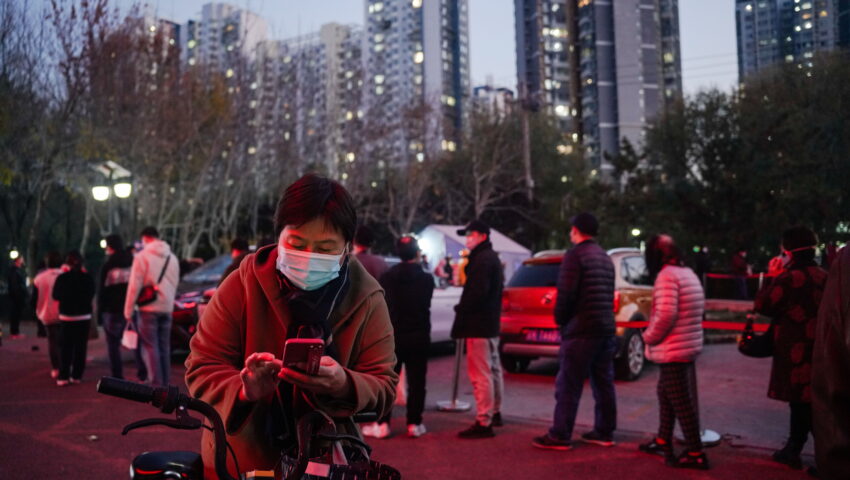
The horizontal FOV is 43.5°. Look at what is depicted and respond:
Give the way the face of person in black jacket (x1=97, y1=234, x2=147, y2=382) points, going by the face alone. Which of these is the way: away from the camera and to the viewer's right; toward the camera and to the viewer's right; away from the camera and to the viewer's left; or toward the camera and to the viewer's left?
away from the camera and to the viewer's left

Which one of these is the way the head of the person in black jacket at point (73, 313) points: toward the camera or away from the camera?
away from the camera

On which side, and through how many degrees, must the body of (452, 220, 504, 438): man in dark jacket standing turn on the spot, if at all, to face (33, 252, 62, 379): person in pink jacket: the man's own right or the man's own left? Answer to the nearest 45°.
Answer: approximately 45° to the man's own right

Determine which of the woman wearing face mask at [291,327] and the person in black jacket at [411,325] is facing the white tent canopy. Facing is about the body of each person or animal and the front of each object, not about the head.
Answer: the person in black jacket

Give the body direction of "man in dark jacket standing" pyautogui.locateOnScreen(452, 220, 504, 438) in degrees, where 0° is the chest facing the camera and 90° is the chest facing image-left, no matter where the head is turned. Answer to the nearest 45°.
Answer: approximately 90°

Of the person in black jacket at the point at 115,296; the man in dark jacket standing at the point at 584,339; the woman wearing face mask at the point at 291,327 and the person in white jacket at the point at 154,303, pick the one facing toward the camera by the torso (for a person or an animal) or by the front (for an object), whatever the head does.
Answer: the woman wearing face mask

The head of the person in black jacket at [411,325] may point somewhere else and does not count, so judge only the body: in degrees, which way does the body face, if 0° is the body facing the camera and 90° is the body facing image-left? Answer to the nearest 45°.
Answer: approximately 180°

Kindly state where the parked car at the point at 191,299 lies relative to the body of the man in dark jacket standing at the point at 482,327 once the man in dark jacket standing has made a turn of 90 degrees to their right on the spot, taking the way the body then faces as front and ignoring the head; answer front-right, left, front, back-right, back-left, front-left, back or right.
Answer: front-left

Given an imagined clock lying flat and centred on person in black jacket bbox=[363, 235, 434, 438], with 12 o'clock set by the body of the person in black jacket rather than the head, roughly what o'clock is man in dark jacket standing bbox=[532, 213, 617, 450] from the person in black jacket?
The man in dark jacket standing is roughly at 4 o'clock from the person in black jacket.

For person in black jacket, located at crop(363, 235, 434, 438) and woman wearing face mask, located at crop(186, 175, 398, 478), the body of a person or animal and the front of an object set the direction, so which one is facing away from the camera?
the person in black jacket

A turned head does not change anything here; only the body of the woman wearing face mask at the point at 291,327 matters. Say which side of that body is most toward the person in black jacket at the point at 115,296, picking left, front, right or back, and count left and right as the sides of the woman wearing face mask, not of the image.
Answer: back

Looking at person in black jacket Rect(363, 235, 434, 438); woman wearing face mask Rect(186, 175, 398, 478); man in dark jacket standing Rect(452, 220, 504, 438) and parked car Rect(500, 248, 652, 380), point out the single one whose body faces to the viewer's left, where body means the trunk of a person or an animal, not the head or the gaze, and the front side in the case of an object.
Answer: the man in dark jacket standing

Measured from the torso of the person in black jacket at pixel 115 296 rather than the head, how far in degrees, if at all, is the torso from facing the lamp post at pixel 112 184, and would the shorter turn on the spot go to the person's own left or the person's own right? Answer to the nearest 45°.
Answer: approximately 45° to the person's own right

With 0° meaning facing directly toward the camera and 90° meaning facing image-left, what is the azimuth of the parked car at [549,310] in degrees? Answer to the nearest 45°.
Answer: approximately 225°

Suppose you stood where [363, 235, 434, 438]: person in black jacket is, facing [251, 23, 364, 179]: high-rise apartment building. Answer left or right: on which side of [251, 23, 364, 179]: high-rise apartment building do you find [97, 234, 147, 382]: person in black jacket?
left

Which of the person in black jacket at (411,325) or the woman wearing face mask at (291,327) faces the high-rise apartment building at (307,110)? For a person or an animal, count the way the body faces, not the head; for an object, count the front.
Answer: the person in black jacket
